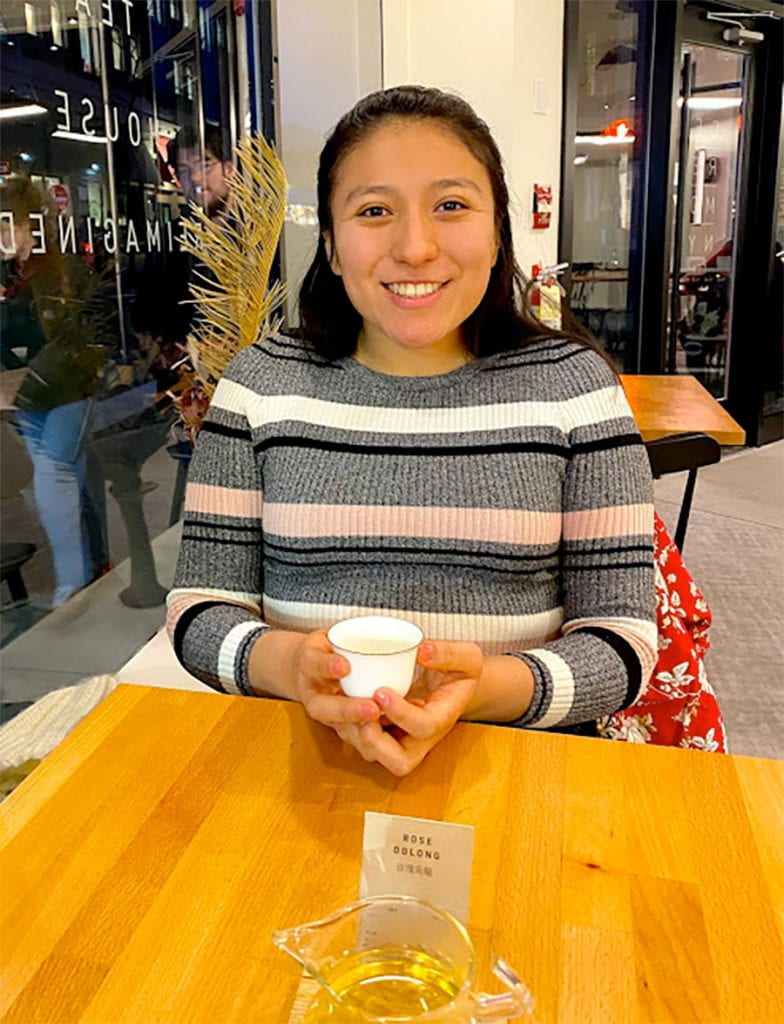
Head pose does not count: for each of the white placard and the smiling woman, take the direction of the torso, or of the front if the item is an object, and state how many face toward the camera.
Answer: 2

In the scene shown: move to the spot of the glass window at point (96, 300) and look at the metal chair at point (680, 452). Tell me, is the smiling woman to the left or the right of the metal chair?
right

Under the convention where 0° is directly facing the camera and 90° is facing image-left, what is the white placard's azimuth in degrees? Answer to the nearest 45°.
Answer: approximately 0°

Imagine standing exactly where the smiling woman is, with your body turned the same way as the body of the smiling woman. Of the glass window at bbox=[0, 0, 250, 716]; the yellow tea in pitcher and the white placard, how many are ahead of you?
2

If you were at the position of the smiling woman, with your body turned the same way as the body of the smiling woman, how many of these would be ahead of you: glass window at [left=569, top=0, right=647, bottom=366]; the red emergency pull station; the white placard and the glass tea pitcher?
2

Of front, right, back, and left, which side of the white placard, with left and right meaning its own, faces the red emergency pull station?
back

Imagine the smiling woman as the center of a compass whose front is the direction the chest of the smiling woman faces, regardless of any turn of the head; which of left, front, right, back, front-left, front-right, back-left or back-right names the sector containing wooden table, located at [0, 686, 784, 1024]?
front

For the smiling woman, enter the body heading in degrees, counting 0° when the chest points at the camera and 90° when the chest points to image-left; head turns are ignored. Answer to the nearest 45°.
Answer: approximately 0°

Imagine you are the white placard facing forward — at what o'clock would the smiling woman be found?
The smiling woman is roughly at 6 o'clock from the white placard.

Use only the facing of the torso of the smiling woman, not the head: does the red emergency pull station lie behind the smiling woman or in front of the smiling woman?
behind

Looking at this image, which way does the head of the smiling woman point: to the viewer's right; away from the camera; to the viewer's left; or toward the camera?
toward the camera

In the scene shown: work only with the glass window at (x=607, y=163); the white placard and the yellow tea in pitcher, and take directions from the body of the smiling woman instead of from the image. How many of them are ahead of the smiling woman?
2

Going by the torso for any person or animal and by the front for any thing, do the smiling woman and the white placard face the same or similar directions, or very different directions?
same or similar directions
